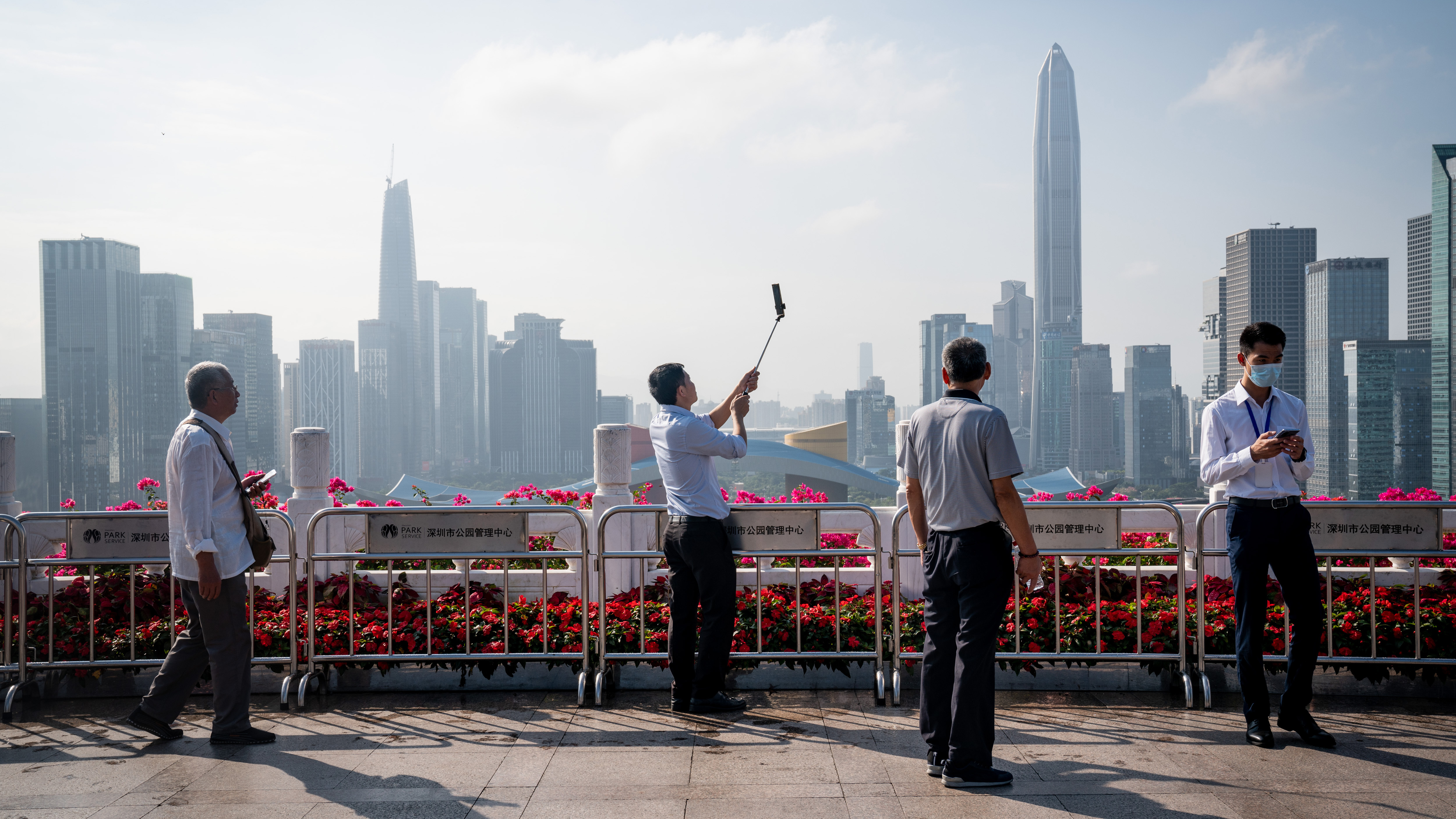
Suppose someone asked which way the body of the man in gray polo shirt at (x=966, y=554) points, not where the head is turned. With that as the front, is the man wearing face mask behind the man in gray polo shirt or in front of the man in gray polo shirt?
in front

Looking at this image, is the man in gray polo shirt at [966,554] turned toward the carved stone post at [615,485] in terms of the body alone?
no

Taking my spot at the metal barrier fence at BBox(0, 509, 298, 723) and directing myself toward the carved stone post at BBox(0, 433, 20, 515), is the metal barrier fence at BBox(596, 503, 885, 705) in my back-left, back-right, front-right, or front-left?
back-right

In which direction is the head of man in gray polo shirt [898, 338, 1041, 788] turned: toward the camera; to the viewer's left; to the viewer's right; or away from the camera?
away from the camera

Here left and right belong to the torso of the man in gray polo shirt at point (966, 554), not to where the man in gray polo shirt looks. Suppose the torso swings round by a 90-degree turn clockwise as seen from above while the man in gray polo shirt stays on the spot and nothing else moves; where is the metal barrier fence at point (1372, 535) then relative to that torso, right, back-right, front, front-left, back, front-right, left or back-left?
left

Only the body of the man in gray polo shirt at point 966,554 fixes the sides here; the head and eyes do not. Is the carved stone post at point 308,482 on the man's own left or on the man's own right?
on the man's own left

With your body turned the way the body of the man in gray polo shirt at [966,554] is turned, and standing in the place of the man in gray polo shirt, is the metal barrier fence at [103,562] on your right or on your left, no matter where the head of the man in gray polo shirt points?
on your left

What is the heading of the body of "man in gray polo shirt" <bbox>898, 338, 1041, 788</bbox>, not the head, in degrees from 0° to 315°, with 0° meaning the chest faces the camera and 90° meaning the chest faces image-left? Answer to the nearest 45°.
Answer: approximately 225°

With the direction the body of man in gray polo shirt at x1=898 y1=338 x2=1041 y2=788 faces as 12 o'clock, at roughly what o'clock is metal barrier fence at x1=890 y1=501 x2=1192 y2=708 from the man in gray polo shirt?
The metal barrier fence is roughly at 11 o'clock from the man in gray polo shirt.

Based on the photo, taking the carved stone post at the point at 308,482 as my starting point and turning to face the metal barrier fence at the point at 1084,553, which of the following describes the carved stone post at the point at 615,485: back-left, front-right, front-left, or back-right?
front-left
